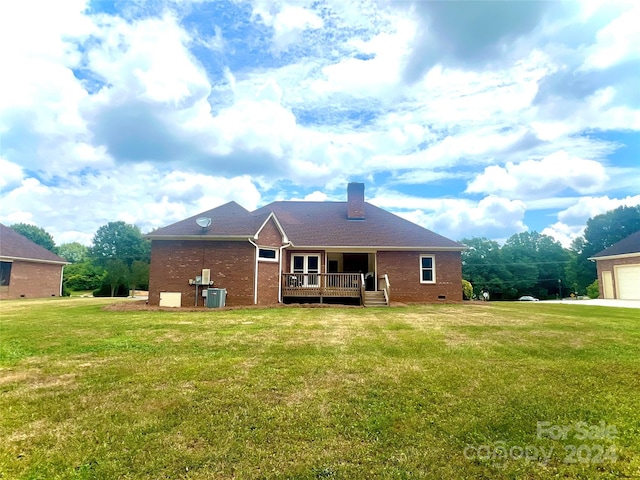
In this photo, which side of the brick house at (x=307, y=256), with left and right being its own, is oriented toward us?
back

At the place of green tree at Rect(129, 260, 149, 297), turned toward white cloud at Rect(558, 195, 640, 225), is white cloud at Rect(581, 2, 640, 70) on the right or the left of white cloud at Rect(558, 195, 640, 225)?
right

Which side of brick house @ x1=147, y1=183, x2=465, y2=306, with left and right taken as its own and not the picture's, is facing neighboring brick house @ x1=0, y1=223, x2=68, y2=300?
left

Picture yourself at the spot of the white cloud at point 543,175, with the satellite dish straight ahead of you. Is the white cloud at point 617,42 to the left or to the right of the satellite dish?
left

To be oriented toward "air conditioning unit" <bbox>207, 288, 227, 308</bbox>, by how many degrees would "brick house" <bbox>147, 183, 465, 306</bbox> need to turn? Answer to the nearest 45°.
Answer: approximately 135° to its left
